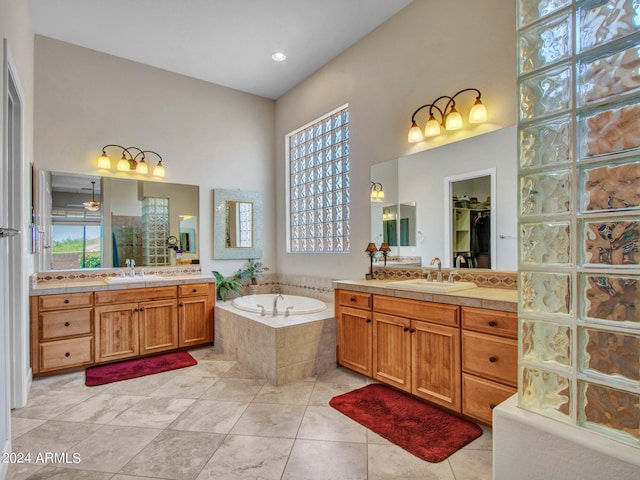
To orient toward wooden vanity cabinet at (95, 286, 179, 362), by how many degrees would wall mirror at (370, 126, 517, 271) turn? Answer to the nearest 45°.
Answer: approximately 45° to its right

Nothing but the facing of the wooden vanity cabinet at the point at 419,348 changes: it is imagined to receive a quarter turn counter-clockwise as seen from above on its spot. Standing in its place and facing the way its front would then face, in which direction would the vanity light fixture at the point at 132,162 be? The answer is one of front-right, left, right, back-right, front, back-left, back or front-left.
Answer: back-right

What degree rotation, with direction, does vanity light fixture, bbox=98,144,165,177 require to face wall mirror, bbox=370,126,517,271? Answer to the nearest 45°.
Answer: approximately 45° to its left

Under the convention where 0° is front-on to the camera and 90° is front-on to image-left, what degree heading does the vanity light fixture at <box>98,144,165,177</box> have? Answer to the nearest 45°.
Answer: approximately 0°

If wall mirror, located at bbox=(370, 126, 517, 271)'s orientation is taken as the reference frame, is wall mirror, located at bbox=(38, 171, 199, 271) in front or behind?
in front

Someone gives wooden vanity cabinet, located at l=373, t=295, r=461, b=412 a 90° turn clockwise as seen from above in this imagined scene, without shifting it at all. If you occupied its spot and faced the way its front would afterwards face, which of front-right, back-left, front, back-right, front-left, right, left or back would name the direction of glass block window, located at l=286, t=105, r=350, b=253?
front

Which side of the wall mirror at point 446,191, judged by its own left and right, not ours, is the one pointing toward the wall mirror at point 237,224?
right

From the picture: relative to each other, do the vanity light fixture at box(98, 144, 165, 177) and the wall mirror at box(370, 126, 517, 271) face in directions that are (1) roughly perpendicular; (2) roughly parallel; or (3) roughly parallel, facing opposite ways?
roughly perpendicular

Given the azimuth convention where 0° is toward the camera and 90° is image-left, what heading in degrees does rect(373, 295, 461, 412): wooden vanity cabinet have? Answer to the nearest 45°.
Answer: approximately 45°
